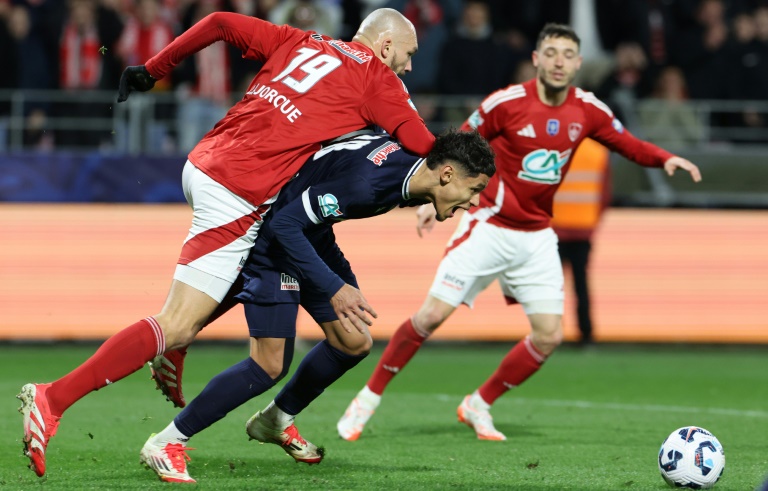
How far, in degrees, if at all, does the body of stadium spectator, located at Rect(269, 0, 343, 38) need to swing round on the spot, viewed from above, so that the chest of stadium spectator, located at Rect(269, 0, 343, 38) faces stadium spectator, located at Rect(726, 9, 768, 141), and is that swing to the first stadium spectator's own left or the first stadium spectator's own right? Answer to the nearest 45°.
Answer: approximately 90° to the first stadium spectator's own left

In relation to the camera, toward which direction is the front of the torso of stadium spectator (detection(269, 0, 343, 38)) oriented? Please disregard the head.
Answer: toward the camera

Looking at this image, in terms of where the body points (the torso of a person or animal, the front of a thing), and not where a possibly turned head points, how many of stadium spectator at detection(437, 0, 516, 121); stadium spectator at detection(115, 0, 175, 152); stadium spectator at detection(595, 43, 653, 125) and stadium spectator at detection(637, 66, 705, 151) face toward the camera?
4

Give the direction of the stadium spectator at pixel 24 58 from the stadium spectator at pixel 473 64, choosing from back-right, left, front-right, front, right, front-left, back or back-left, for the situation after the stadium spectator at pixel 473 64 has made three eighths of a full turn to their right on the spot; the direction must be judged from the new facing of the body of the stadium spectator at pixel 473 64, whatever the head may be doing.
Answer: front-left

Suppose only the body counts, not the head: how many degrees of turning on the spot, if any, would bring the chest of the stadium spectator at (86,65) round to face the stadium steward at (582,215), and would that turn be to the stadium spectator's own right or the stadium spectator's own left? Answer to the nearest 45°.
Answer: approximately 45° to the stadium spectator's own left

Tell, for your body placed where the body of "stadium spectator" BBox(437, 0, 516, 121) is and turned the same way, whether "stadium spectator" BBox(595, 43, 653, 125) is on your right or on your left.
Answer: on your left

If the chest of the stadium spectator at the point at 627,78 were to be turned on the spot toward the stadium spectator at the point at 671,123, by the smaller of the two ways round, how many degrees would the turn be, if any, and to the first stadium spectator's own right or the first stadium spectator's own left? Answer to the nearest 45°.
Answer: approximately 45° to the first stadium spectator's own left

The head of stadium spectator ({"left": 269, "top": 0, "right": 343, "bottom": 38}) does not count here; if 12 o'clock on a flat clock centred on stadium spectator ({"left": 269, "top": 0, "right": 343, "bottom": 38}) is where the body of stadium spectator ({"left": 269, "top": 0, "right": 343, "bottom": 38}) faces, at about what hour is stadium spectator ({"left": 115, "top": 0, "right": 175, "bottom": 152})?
stadium spectator ({"left": 115, "top": 0, "right": 175, "bottom": 152}) is roughly at 3 o'clock from stadium spectator ({"left": 269, "top": 0, "right": 343, "bottom": 38}).

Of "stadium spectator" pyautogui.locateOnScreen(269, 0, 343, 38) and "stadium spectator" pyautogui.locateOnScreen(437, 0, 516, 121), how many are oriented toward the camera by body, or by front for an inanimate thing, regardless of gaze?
2

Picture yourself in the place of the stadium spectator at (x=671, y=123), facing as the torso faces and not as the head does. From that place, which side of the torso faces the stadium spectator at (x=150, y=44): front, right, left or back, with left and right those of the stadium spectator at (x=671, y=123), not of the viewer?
right

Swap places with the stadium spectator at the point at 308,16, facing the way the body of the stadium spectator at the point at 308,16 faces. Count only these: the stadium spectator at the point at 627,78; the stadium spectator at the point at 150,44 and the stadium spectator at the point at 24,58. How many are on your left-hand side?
1

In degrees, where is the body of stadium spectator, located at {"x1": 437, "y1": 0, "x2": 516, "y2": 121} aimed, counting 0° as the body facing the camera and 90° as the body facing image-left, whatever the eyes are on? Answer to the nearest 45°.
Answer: approximately 0°

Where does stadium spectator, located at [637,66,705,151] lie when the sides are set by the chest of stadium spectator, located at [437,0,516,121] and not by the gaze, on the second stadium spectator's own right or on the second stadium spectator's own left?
on the second stadium spectator's own left

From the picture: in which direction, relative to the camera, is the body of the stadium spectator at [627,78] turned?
toward the camera

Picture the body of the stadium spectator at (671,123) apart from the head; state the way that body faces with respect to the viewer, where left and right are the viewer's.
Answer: facing the viewer

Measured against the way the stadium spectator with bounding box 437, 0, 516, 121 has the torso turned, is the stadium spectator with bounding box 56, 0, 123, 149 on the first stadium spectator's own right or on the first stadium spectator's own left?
on the first stadium spectator's own right

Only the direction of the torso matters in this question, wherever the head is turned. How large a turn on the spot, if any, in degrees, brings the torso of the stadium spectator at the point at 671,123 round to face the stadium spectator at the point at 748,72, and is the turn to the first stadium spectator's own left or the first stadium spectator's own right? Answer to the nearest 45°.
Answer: approximately 135° to the first stadium spectator's own left

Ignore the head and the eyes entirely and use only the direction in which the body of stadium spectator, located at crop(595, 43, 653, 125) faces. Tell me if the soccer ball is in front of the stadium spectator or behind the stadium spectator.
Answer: in front

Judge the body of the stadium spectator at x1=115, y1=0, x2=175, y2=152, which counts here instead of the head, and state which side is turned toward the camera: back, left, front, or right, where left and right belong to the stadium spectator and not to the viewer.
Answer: front
